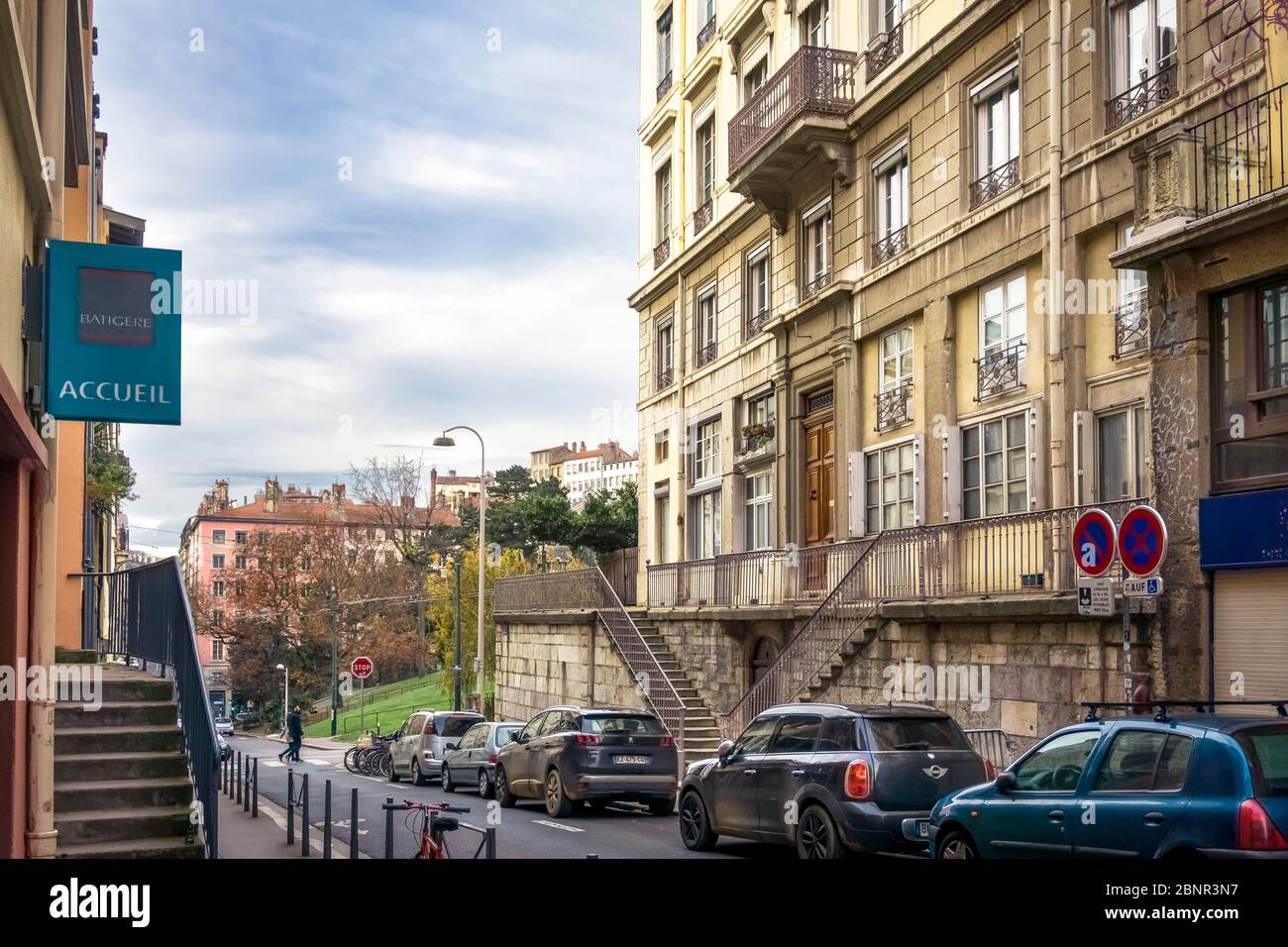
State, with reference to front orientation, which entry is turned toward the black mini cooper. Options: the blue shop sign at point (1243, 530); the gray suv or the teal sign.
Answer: the blue shop sign

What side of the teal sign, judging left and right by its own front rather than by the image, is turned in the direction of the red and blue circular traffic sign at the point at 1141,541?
left

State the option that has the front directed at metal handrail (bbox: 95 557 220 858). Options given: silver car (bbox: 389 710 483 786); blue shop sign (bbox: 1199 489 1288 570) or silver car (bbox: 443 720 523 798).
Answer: the blue shop sign

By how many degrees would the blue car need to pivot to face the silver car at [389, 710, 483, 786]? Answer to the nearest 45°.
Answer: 0° — it already faces it

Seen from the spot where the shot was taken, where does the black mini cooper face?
facing away from the viewer and to the left of the viewer

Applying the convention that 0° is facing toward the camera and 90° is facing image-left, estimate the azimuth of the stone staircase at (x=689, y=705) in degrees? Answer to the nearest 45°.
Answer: approximately 315°

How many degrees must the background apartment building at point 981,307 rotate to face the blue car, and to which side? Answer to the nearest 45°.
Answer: approximately 45° to its left

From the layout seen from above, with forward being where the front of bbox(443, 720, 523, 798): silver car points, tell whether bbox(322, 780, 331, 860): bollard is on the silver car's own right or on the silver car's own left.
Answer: on the silver car's own left

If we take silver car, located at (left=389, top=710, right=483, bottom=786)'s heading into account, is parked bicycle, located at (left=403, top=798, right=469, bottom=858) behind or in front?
behind

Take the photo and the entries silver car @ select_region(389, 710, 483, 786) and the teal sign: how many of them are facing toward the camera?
1

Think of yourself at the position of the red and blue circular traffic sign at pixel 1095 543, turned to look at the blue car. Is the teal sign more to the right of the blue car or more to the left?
right

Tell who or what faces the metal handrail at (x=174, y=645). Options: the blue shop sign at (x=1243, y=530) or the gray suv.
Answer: the blue shop sign

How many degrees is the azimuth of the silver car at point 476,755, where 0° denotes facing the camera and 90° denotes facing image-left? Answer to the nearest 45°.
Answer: approximately 135°
